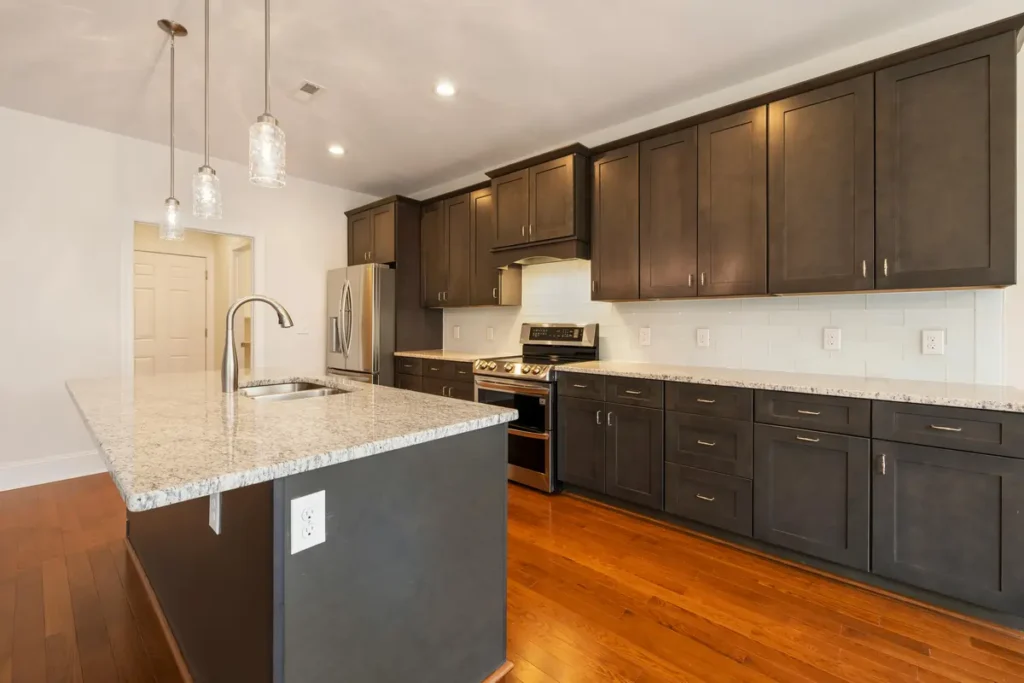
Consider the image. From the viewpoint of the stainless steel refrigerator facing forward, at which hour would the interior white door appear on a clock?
The interior white door is roughly at 3 o'clock from the stainless steel refrigerator.

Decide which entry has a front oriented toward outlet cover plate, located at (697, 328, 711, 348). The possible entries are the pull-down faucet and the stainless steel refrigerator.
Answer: the pull-down faucet

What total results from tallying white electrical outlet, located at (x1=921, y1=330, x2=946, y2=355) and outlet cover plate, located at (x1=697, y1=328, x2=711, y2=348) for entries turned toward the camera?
2

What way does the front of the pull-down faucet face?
to the viewer's right

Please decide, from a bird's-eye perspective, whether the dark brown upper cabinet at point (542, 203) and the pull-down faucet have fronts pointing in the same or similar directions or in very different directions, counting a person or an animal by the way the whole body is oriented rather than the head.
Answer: very different directions

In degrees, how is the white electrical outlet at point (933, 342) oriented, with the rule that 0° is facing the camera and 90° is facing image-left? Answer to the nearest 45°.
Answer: approximately 0°

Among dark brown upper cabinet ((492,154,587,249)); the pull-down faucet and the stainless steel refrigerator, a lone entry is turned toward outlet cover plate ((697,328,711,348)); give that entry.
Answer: the pull-down faucet
